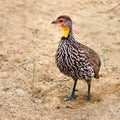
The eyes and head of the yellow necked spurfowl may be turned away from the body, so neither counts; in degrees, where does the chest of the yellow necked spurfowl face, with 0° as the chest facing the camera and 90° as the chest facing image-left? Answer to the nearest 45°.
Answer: approximately 45°
